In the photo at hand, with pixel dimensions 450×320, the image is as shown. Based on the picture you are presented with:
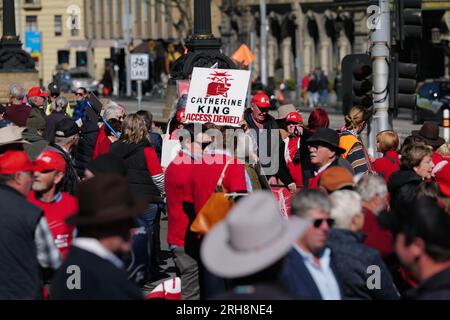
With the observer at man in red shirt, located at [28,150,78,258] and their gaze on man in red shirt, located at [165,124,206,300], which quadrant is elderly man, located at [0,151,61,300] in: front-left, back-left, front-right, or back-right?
back-right

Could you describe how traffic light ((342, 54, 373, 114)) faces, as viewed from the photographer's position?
facing the viewer and to the right of the viewer

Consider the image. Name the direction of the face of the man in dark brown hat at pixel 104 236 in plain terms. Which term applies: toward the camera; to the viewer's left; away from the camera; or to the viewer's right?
away from the camera

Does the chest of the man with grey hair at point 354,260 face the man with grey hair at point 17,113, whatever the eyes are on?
no

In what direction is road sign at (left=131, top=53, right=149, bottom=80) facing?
toward the camera

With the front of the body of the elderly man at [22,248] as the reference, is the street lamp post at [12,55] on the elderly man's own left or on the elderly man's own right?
on the elderly man's own left

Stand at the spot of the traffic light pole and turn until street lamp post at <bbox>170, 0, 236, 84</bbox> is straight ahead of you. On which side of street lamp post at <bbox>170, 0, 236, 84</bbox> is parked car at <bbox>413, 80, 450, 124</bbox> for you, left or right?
right
